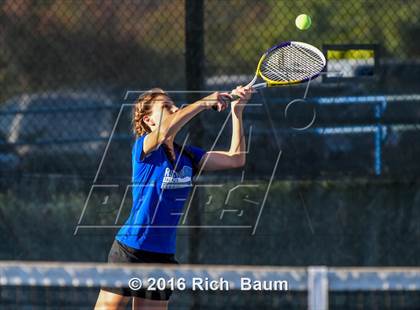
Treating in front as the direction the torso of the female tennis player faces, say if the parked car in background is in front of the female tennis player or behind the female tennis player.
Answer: behind

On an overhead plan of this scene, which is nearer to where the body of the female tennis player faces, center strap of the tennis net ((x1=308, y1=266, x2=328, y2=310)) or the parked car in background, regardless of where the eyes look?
the center strap of the tennis net

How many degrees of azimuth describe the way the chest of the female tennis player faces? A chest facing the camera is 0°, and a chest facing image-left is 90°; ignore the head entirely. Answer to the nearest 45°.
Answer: approximately 315°
